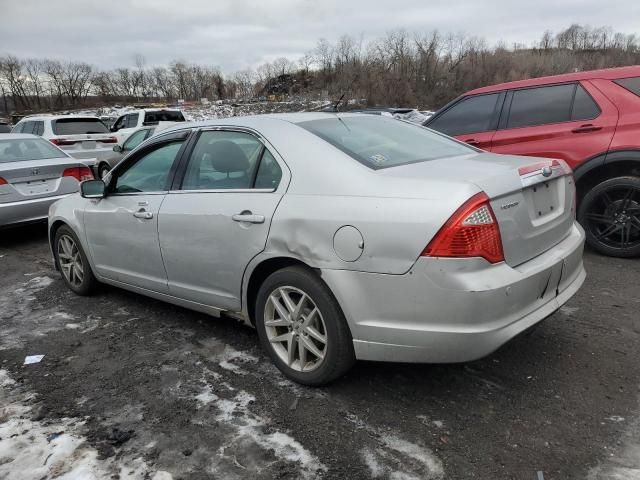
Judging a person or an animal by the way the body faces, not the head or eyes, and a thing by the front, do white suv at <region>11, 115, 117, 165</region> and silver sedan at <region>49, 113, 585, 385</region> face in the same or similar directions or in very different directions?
same or similar directions

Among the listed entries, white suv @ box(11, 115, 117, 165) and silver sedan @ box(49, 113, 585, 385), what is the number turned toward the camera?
0

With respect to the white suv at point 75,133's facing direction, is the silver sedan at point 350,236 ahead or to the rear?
to the rear

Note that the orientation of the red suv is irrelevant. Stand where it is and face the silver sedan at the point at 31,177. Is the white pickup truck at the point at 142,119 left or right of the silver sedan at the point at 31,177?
right

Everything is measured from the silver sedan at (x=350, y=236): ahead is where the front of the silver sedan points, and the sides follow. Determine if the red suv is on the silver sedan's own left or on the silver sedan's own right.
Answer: on the silver sedan's own right

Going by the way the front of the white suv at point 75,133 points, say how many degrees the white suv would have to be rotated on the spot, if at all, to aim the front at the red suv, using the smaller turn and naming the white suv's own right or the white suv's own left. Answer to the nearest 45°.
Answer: approximately 180°

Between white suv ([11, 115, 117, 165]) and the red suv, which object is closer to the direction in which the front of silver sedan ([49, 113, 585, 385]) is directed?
the white suv

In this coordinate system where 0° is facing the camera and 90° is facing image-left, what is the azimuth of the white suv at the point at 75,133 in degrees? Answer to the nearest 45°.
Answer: approximately 135°

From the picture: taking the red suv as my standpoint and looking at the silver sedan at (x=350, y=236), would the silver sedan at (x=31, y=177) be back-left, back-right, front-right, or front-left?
front-right

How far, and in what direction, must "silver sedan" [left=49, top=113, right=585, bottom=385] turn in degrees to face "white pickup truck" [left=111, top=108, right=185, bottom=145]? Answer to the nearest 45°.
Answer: approximately 45° to its right

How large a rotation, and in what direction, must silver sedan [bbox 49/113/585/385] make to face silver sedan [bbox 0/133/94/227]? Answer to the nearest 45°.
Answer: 0° — it already faces it

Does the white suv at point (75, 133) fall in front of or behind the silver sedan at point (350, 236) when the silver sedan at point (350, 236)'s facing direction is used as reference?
in front

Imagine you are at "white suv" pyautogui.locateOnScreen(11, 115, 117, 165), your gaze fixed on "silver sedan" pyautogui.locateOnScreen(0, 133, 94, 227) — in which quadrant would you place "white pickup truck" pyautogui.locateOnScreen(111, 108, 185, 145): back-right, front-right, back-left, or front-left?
back-left

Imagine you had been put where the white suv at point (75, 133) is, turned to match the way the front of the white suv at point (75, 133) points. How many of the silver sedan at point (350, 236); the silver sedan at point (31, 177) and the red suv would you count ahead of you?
0

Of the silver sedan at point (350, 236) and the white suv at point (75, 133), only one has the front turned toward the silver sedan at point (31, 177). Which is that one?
the silver sedan at point (350, 236)

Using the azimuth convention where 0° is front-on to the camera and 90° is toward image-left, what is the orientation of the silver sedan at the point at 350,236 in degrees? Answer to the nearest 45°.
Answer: approximately 135°

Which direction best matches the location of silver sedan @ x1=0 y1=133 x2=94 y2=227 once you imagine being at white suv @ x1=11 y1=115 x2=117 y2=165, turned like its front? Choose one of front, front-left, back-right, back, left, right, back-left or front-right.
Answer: back-left
